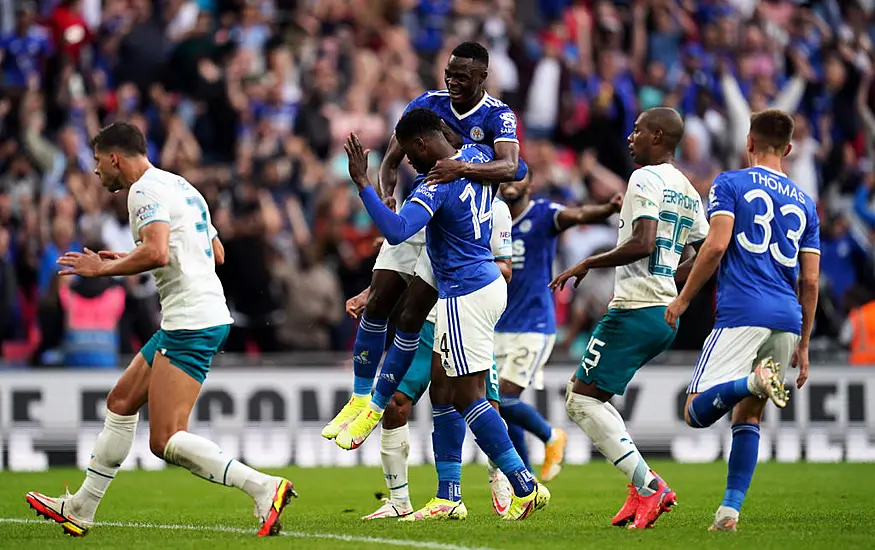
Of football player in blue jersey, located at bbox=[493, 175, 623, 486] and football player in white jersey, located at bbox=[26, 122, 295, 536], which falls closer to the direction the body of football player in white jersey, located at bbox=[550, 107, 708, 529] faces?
the football player in blue jersey

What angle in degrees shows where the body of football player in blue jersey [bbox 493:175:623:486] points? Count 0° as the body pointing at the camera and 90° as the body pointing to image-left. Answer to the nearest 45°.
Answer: approximately 45°

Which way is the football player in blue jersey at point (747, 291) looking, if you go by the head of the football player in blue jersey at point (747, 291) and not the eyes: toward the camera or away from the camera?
away from the camera

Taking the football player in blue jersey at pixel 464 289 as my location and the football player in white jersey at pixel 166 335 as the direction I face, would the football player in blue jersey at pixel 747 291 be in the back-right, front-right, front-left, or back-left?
back-left

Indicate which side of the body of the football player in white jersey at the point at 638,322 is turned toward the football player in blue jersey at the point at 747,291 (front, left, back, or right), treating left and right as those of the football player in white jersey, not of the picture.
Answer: back

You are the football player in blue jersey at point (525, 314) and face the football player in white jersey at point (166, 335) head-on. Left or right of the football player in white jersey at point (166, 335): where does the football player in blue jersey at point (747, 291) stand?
left

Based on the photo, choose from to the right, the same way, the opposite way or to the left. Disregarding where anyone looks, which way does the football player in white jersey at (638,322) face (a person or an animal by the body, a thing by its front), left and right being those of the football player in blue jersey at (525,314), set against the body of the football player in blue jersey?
to the right

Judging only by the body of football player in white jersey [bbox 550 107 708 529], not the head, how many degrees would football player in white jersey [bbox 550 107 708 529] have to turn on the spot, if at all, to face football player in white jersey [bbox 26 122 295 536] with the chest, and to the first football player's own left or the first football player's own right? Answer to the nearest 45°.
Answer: approximately 45° to the first football player's own left

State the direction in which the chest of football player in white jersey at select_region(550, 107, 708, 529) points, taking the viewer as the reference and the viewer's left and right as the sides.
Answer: facing away from the viewer and to the left of the viewer
